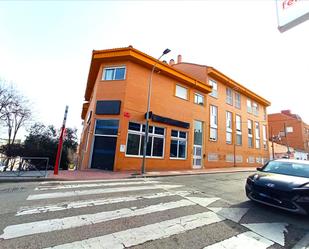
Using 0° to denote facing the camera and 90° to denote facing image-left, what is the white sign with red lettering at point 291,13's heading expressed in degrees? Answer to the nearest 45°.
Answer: approximately 45°

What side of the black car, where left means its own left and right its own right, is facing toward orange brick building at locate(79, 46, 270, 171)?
right

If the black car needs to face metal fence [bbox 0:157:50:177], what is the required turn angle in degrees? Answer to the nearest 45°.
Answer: approximately 45° to its right

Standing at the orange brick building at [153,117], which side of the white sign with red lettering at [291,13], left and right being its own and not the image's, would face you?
right

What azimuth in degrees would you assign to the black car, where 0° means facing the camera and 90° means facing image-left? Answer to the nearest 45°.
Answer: approximately 45°

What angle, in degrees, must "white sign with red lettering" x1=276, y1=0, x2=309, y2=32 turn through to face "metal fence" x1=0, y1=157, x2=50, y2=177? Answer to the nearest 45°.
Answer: approximately 45° to its right
